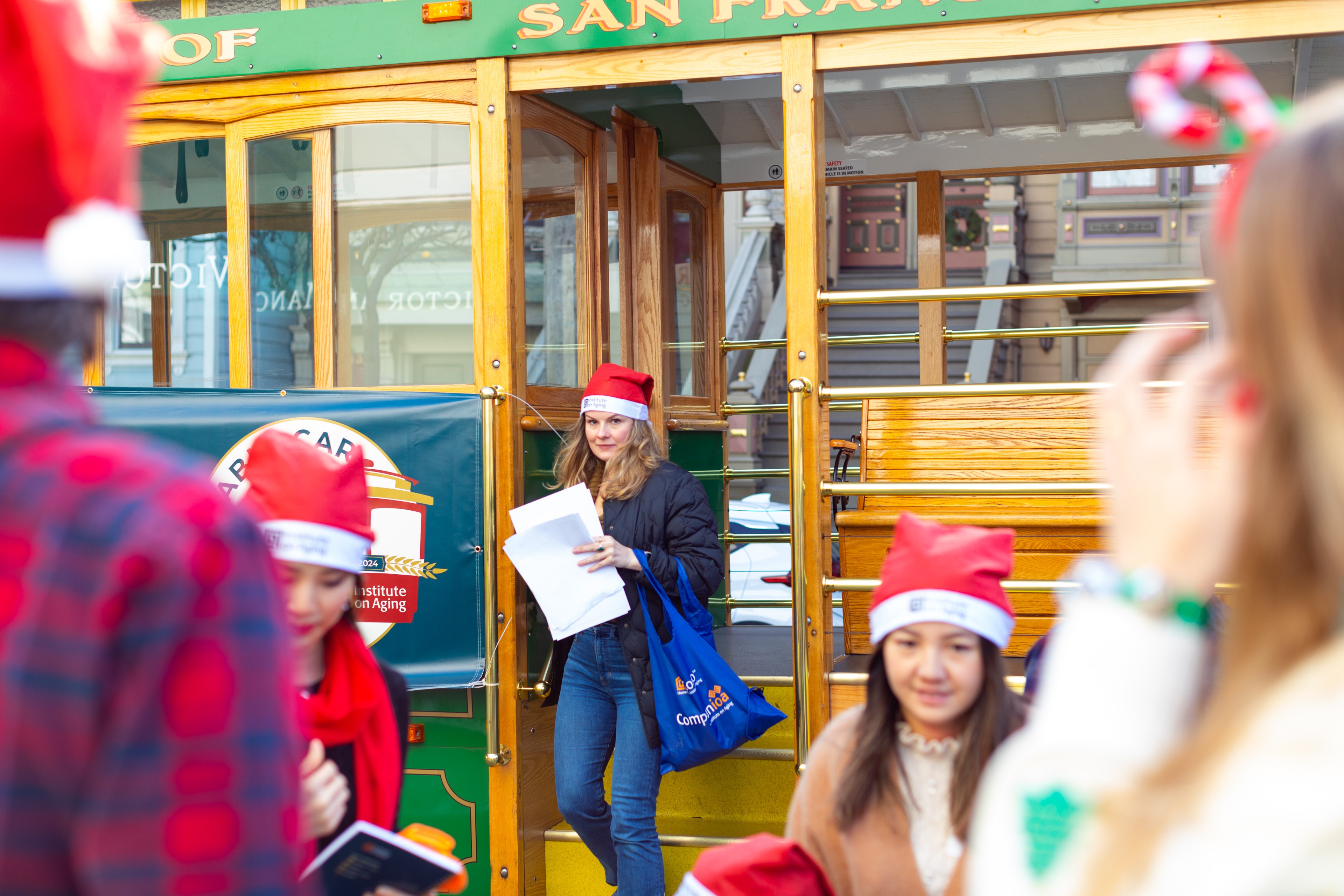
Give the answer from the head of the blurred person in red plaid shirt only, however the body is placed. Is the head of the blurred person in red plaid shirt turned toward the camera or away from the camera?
away from the camera

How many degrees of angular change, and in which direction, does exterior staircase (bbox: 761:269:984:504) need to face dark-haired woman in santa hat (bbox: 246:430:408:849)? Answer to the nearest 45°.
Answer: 0° — it already faces them

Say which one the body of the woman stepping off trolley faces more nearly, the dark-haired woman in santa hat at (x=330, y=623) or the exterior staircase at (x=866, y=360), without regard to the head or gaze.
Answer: the dark-haired woman in santa hat

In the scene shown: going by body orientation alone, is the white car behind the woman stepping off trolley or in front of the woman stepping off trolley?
behind

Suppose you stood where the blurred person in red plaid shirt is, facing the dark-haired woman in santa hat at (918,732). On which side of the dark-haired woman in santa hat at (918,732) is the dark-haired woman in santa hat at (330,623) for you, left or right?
left

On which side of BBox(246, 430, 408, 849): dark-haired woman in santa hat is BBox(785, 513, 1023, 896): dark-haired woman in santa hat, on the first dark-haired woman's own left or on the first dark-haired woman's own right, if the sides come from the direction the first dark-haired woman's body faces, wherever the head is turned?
on the first dark-haired woman's own left

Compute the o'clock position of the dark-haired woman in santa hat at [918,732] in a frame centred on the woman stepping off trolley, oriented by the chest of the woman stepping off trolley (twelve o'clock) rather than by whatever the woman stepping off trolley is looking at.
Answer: The dark-haired woman in santa hat is roughly at 10 o'clock from the woman stepping off trolley.

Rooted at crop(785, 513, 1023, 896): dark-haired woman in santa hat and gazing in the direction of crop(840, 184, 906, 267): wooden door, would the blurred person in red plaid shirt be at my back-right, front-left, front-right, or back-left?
back-left
